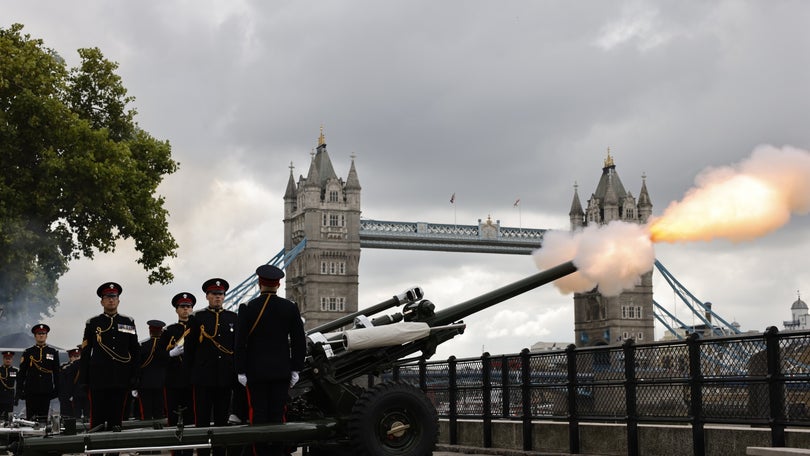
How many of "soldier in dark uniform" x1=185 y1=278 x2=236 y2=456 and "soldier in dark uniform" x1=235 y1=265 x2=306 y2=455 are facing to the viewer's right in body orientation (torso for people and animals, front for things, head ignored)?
0

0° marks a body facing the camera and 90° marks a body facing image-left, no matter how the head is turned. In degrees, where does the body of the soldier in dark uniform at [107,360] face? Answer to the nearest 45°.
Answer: approximately 0°

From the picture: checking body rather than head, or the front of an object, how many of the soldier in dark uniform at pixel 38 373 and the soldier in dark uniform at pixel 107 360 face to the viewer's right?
0

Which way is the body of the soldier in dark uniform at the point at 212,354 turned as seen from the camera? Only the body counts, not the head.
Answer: toward the camera

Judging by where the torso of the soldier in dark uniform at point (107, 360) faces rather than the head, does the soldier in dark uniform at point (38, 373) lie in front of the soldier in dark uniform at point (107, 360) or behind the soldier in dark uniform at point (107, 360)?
behind

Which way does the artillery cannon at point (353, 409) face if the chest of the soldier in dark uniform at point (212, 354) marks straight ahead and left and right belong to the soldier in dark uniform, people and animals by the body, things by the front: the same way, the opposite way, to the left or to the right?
to the left

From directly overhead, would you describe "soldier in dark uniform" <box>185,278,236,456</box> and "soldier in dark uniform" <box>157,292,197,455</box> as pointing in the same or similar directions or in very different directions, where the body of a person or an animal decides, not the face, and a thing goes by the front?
same or similar directions

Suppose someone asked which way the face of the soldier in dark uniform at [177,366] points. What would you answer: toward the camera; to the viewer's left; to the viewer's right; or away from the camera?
toward the camera

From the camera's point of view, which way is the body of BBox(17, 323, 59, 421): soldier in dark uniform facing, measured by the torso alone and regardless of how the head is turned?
toward the camera

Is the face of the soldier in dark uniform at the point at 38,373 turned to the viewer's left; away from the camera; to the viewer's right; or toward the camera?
toward the camera

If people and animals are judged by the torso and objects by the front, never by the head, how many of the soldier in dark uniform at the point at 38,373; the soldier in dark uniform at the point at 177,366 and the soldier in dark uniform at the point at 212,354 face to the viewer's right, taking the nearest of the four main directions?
0

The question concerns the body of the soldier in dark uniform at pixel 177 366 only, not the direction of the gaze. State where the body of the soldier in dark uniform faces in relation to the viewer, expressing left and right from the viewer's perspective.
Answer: facing the viewer
